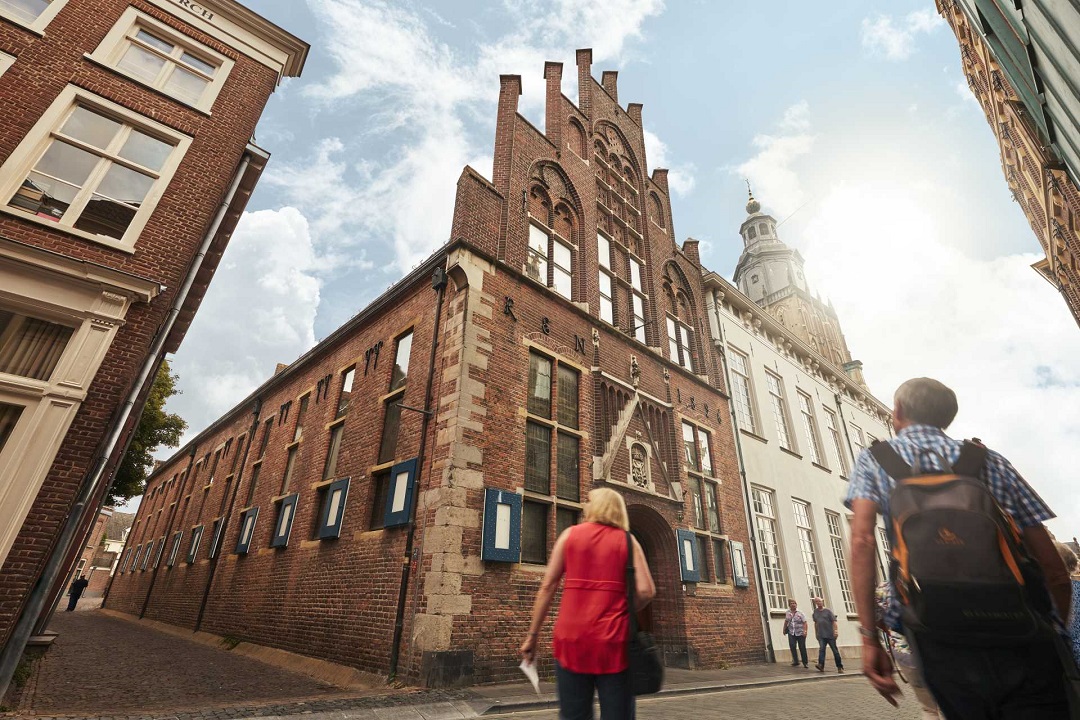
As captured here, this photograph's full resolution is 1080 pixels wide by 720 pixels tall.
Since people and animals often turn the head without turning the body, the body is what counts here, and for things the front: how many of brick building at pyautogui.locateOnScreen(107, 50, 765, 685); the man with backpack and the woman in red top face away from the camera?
2

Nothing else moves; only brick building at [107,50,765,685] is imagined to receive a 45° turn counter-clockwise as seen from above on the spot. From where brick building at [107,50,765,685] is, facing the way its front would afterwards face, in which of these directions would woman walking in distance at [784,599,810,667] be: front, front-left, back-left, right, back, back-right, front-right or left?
front

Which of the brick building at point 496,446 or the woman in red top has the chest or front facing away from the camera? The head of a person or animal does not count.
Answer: the woman in red top

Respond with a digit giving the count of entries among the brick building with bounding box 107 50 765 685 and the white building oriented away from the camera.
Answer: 0

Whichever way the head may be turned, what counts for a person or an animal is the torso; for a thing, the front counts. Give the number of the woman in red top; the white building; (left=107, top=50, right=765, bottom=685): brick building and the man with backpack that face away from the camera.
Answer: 2

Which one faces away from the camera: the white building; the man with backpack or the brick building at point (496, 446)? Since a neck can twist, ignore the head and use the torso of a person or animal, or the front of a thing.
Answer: the man with backpack

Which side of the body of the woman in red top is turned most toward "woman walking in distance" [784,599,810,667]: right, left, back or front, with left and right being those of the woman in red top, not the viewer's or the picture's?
front

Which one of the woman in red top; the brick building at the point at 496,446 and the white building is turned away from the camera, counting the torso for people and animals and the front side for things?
the woman in red top

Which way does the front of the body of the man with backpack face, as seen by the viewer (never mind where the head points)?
away from the camera

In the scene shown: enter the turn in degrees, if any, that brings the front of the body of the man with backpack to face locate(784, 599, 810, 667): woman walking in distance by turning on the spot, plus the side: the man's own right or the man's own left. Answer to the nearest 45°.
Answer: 0° — they already face them

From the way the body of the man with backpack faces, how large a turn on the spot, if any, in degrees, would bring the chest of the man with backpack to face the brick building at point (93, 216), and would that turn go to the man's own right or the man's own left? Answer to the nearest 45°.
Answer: approximately 90° to the man's own left

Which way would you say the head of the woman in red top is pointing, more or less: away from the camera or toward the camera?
away from the camera

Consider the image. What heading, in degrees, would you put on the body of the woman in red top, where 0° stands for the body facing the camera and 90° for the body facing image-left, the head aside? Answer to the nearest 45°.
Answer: approximately 180°

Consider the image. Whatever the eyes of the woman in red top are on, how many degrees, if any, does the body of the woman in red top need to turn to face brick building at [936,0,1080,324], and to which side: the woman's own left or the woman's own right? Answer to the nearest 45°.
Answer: approximately 90° to the woman's own right

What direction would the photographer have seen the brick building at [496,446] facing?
facing the viewer and to the right of the viewer
